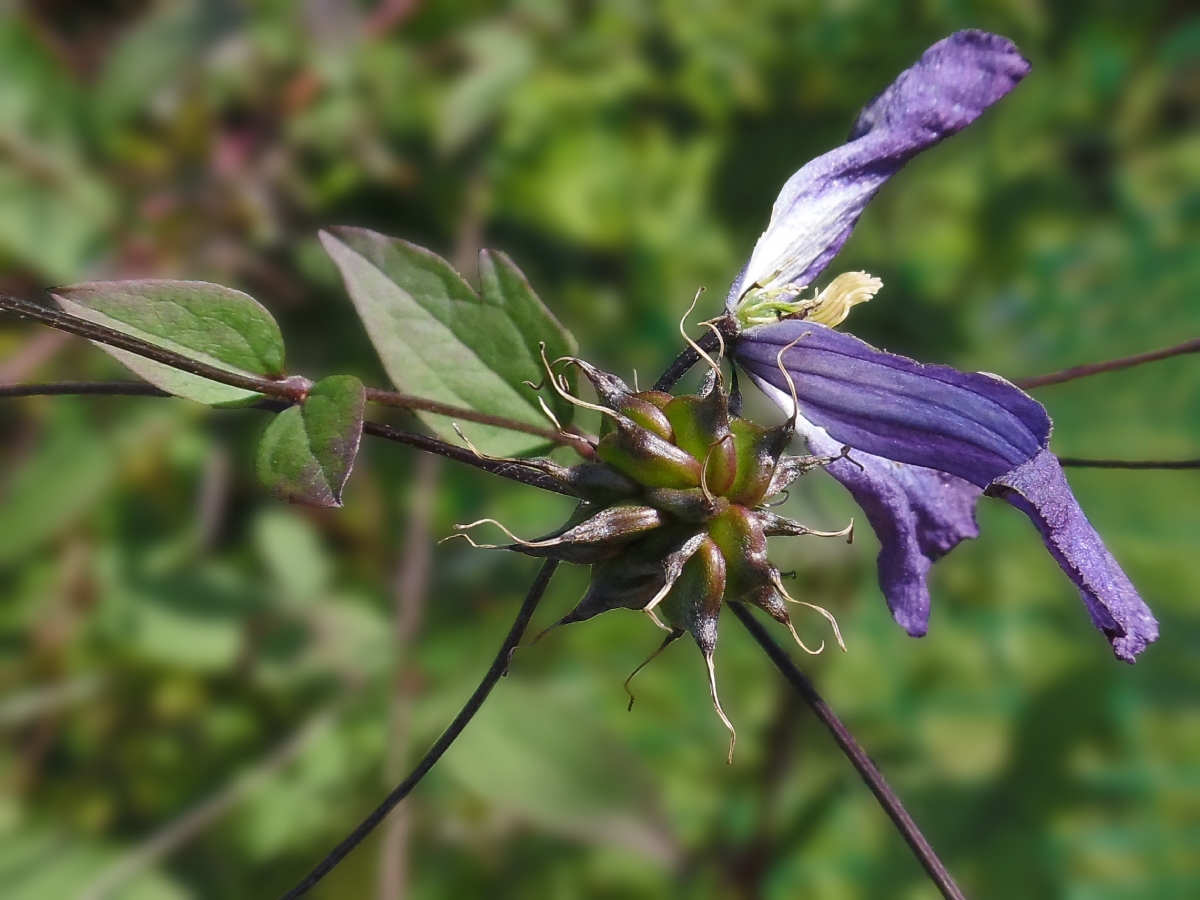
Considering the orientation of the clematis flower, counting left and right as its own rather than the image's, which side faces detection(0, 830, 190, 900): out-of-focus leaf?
back

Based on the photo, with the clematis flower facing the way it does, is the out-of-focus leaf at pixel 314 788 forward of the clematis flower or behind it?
behind

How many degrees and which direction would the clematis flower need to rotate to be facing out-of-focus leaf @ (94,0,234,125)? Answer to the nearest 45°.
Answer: approximately 135° to its left

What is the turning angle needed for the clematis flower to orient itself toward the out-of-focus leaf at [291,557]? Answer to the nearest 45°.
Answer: approximately 135° to its left

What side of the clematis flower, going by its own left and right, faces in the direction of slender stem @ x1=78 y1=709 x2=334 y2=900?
back

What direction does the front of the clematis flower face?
to the viewer's right

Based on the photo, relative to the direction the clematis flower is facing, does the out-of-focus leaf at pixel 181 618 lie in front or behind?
behind
